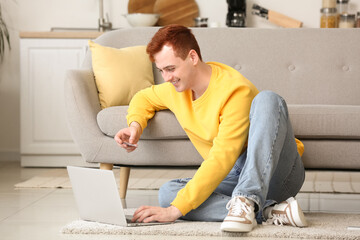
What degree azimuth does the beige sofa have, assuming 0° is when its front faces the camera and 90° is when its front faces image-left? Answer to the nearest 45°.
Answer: approximately 0°

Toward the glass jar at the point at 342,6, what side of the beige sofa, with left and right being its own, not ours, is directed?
back

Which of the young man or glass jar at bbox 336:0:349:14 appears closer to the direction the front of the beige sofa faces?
the young man

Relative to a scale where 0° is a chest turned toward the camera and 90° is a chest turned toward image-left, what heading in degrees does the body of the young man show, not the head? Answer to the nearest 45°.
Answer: approximately 45°

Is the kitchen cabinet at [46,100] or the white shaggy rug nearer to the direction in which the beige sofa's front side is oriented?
the white shaggy rug

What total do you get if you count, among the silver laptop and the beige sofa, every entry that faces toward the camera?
1

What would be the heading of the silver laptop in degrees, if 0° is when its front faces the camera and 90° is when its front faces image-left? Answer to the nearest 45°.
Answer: approximately 225°

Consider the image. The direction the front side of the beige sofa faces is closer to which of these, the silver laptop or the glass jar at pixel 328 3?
the silver laptop

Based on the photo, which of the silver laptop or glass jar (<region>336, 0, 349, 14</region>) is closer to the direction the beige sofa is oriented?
the silver laptop

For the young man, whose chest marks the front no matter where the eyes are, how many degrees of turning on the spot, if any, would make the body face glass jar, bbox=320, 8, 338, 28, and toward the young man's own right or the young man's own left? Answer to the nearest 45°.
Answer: approximately 135° to the young man's own right

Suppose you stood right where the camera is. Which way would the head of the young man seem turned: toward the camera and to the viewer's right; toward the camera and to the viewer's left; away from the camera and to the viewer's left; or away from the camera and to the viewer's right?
toward the camera and to the viewer's left

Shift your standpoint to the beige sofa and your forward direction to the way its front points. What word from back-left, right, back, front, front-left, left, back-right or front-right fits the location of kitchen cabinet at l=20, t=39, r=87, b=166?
back-right
